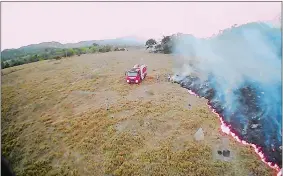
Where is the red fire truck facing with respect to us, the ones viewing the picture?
facing the viewer and to the left of the viewer

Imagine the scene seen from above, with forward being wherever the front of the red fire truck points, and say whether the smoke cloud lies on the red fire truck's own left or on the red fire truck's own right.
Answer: on the red fire truck's own left

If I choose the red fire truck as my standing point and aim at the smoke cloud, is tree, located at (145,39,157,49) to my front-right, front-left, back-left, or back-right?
front-left
